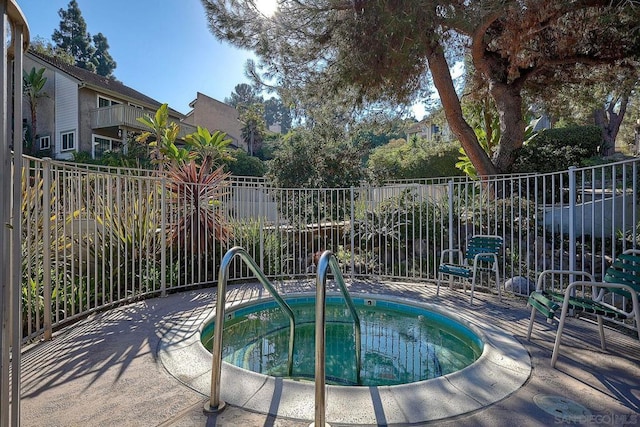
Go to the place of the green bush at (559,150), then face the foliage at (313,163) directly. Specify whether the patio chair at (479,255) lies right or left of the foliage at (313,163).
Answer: left

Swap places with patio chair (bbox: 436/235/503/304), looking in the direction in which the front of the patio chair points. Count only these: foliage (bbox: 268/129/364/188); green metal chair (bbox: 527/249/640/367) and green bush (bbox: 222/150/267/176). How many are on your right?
2

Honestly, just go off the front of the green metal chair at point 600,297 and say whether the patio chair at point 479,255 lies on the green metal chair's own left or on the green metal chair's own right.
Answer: on the green metal chair's own right

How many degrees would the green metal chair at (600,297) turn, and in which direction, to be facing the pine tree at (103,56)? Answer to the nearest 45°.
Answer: approximately 45° to its right

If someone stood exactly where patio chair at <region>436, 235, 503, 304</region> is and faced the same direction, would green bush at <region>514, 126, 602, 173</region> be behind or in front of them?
behind

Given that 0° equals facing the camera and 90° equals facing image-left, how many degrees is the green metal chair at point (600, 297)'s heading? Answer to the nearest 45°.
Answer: approximately 45°

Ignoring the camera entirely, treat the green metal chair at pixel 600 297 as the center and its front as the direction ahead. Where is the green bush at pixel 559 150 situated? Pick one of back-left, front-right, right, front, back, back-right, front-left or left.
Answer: back-right

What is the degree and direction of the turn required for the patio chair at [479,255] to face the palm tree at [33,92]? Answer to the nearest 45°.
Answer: approximately 45° to its right

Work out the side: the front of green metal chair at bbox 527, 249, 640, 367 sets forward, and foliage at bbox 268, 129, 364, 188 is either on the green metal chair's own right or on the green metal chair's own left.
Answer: on the green metal chair's own right

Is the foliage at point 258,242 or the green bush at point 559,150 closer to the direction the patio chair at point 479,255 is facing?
the foliage
